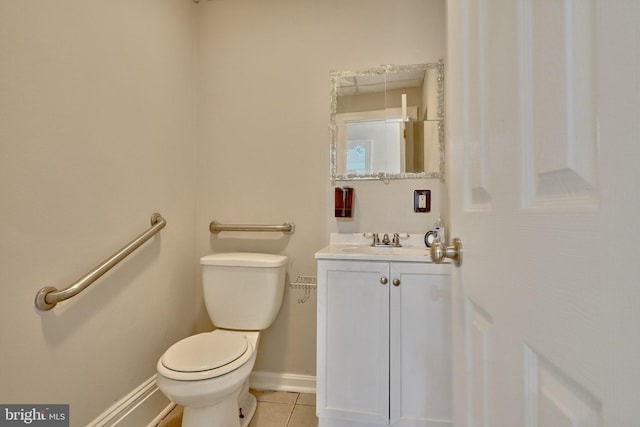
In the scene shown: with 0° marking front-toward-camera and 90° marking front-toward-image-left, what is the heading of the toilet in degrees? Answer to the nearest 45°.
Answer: approximately 45°

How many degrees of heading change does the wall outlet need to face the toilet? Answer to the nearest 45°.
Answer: approximately 45° to its right

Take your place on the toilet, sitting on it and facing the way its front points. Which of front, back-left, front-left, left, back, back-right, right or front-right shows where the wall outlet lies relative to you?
back-left

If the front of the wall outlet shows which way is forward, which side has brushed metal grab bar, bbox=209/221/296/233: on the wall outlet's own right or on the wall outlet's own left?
on the wall outlet's own right

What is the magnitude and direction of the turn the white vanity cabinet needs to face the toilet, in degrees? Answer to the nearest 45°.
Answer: approximately 90° to its right

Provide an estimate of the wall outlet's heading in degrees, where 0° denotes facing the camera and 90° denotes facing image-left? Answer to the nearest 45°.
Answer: approximately 0°

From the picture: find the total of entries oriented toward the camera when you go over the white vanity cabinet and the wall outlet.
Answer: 2

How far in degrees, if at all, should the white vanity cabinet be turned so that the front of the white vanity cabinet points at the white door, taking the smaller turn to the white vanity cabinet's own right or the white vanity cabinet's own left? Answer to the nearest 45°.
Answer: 0° — it already faces it
